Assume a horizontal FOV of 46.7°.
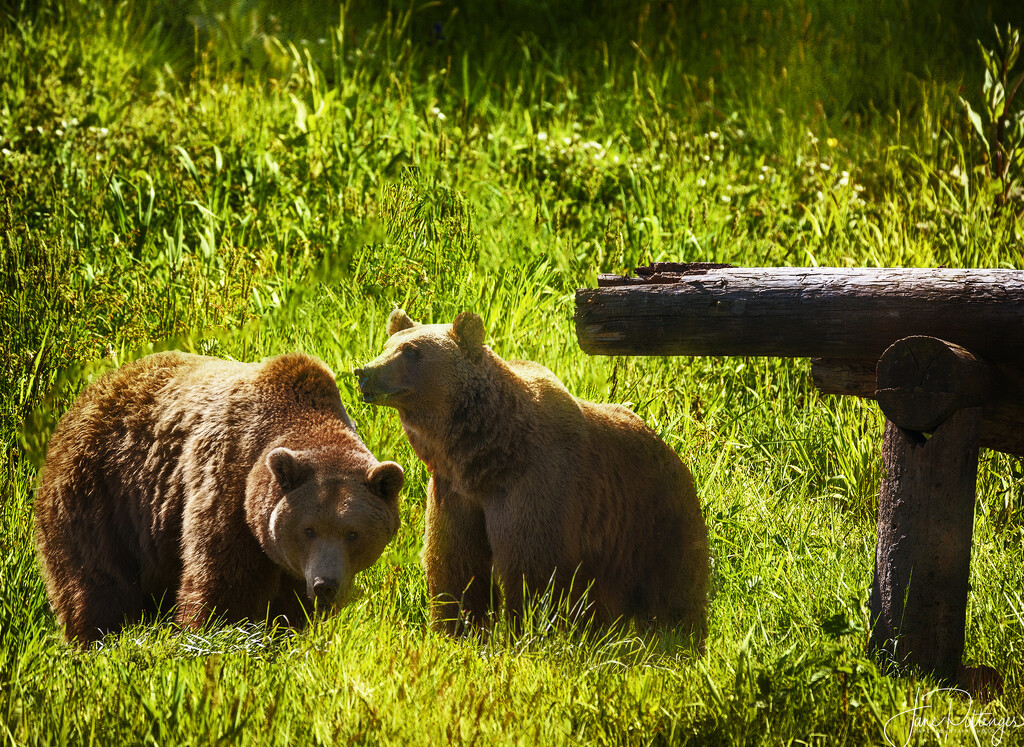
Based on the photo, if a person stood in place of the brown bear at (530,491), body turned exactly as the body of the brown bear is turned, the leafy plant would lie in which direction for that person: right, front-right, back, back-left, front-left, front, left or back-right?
back

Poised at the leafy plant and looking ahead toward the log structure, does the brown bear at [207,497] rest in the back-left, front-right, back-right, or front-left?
front-right

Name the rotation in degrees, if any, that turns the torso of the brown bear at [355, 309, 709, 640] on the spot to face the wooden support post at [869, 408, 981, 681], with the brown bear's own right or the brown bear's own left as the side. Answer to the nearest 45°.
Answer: approximately 135° to the brown bear's own left

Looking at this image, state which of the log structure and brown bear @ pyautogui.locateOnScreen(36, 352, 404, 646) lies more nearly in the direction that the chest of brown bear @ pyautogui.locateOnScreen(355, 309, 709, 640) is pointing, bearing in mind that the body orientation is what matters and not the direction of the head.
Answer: the brown bear

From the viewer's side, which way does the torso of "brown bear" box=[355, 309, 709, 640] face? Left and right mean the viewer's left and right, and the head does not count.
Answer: facing the viewer and to the left of the viewer

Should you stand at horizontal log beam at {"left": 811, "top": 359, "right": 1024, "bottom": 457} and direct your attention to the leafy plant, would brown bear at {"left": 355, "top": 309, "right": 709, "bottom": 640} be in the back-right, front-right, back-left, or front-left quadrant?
back-left

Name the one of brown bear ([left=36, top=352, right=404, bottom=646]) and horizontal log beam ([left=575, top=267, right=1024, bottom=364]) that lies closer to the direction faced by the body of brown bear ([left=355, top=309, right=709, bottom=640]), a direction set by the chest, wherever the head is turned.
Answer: the brown bear
